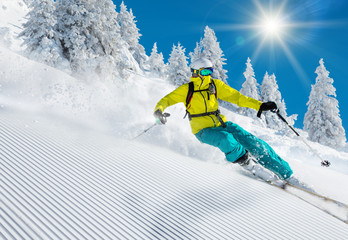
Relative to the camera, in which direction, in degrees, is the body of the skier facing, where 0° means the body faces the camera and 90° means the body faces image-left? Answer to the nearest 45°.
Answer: approximately 315°

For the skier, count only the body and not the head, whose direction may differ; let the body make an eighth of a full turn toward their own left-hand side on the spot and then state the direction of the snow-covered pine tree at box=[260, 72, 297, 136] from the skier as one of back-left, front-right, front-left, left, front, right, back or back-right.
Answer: left

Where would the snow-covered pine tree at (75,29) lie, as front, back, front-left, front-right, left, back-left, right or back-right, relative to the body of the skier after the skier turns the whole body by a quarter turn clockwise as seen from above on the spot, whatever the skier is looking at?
right

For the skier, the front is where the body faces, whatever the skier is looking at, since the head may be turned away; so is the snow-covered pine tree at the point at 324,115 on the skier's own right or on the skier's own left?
on the skier's own left

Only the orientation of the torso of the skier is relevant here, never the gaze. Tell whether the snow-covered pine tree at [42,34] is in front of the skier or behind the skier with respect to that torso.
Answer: behind

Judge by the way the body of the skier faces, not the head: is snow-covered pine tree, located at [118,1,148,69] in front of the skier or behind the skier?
behind

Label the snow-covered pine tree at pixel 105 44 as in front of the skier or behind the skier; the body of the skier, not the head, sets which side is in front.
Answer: behind

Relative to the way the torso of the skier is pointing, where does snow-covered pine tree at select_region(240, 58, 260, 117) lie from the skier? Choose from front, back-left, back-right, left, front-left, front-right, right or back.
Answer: back-left

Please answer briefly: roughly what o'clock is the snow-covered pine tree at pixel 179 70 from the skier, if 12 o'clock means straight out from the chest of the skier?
The snow-covered pine tree is roughly at 7 o'clock from the skier.
